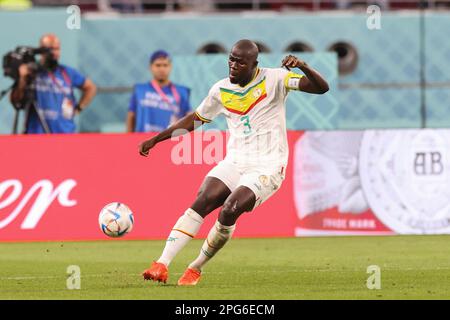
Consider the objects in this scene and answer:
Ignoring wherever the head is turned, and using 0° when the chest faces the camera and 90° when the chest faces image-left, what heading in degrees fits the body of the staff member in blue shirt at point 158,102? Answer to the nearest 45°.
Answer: approximately 0°

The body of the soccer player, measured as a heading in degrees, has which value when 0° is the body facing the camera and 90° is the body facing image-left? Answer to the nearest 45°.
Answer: approximately 45°

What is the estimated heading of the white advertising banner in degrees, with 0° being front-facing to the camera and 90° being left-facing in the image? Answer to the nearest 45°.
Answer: approximately 0°

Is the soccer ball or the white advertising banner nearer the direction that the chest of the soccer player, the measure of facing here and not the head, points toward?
the soccer ball

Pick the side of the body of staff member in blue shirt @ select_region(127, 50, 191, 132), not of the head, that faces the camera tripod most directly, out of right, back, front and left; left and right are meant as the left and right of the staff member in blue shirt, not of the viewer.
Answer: right

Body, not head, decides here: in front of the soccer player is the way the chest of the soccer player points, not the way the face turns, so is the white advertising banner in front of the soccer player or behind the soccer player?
behind

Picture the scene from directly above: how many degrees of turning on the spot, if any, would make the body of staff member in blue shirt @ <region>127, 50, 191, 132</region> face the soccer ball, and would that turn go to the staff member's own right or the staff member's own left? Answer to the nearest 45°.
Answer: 0° — they already face it

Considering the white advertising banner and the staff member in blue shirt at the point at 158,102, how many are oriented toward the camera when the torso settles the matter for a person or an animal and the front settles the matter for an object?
2

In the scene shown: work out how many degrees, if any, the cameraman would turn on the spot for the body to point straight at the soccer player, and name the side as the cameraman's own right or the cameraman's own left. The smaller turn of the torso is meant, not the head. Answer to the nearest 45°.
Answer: approximately 45° to the cameraman's own left

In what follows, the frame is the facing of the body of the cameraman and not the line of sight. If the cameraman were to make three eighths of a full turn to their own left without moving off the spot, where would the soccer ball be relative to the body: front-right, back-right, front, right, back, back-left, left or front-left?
right

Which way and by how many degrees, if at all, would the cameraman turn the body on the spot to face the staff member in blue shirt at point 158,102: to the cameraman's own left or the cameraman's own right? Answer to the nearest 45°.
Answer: approximately 90° to the cameraman's own left

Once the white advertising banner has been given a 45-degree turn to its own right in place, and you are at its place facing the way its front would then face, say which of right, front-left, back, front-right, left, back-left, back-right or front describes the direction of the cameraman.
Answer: front-right
